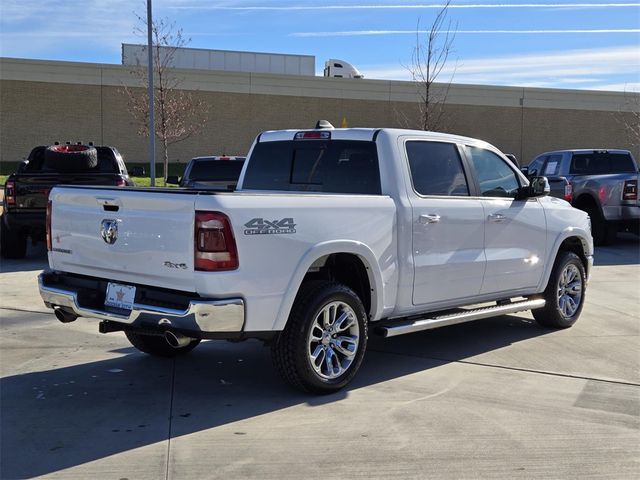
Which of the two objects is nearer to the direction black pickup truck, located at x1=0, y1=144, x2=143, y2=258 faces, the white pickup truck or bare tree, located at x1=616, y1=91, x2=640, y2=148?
the bare tree

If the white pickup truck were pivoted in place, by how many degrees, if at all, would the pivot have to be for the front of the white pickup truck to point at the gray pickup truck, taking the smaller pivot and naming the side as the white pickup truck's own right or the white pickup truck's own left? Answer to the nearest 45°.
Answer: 0° — it already faces it

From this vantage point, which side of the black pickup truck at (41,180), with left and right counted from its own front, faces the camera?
back

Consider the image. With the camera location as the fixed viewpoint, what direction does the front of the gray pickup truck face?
facing away from the viewer and to the left of the viewer

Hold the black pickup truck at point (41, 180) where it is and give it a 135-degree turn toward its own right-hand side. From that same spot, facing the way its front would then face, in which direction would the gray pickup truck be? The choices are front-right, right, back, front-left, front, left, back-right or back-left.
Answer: front-left

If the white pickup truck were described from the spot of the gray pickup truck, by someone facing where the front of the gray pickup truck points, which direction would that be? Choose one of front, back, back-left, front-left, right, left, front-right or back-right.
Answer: back-left

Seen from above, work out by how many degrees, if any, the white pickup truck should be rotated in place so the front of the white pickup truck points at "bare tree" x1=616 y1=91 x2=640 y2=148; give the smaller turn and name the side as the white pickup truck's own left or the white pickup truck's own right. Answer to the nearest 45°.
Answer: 0° — it already faces it

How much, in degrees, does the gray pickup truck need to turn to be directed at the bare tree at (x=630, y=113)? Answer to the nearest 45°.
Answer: approximately 45° to its right

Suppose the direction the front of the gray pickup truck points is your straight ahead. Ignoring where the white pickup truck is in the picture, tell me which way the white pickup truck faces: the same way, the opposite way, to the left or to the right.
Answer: to the right

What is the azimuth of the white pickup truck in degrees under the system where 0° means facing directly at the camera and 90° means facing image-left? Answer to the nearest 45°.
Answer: approximately 225°

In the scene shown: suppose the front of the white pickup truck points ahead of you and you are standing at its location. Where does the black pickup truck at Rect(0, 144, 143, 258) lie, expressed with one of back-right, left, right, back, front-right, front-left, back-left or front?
left

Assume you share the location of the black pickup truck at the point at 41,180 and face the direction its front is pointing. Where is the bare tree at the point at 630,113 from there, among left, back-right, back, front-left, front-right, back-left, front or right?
front-right
